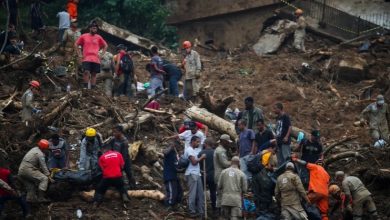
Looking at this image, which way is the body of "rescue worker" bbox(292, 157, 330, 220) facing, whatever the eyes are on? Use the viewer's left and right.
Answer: facing away from the viewer and to the left of the viewer

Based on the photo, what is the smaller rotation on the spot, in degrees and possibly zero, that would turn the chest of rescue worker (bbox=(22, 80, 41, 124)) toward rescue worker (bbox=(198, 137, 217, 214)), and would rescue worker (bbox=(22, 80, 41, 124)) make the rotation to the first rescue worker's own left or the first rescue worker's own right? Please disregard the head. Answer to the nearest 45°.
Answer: approximately 45° to the first rescue worker's own right

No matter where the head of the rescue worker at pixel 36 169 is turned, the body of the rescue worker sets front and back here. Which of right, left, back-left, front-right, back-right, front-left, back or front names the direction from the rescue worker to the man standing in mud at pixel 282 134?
front

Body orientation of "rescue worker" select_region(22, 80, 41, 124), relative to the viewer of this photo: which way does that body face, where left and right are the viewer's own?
facing to the right of the viewer

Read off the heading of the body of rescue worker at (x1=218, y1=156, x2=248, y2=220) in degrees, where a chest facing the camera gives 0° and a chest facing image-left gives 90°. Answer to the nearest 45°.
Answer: approximately 180°

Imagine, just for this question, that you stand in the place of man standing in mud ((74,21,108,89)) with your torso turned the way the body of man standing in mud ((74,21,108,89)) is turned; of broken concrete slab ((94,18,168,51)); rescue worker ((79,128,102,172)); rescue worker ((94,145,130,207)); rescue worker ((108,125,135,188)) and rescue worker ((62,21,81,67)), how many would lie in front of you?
3

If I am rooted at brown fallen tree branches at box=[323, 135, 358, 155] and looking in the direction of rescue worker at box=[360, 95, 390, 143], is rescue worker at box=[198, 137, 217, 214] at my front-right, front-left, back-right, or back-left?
back-right

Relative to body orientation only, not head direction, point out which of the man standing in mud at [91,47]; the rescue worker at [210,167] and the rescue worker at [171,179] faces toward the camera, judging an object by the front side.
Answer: the man standing in mud

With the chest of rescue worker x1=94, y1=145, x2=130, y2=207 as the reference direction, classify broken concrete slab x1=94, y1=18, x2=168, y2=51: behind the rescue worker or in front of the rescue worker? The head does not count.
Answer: in front

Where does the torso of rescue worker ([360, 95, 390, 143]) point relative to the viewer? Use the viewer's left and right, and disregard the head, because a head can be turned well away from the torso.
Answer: facing the viewer

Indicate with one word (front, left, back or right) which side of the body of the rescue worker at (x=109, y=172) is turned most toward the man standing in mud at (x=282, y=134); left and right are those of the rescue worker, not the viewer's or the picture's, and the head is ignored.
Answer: right
